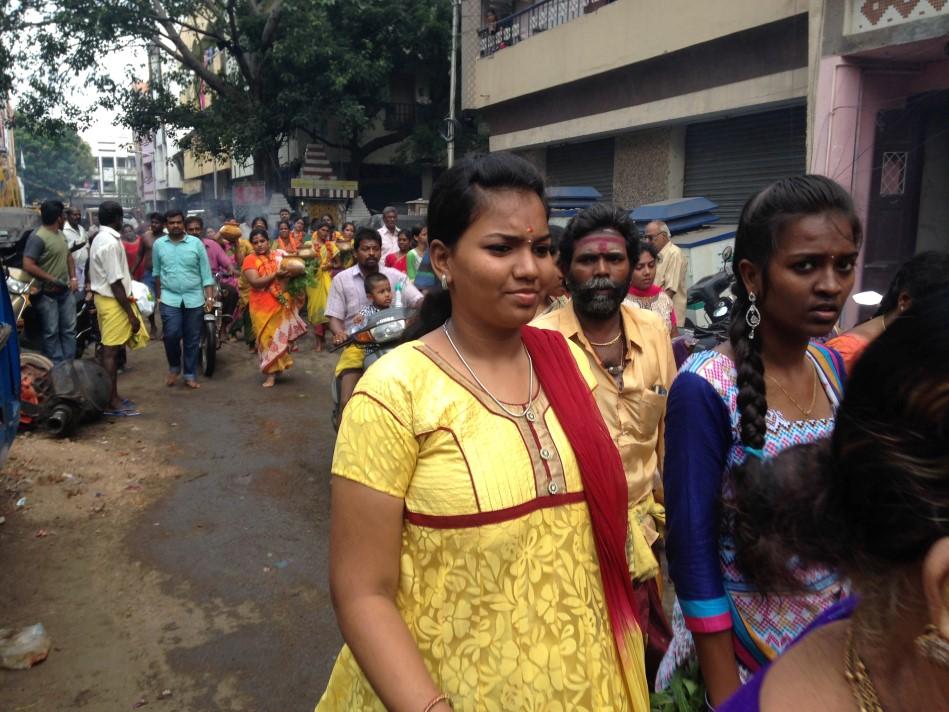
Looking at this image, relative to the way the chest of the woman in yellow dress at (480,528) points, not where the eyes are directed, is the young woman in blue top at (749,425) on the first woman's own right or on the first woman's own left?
on the first woman's own left

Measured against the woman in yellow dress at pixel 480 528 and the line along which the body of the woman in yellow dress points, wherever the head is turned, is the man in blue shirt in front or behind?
behind

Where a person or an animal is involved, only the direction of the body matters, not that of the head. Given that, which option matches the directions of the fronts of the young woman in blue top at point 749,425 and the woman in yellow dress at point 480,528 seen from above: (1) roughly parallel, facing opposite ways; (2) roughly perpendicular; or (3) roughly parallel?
roughly parallel

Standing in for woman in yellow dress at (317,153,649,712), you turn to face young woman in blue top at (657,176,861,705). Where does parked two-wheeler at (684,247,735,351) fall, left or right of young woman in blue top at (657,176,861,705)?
left

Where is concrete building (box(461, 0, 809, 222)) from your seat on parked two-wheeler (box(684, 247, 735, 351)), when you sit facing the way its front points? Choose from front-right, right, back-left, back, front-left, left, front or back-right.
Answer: back-right

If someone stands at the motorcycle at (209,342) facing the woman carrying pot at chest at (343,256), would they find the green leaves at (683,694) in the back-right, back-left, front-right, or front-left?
back-right

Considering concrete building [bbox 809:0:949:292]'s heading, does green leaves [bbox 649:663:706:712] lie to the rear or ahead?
ahead

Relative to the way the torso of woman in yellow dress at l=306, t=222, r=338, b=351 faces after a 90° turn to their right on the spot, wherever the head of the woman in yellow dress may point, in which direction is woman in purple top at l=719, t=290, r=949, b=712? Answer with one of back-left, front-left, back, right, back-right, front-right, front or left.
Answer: left

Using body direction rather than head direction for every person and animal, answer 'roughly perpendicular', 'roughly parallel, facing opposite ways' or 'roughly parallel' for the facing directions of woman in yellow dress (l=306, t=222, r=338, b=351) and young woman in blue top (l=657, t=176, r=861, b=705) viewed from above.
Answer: roughly parallel

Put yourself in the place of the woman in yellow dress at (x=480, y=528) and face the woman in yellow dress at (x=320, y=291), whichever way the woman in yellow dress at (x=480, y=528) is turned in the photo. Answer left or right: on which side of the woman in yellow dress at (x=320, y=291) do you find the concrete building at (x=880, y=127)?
right

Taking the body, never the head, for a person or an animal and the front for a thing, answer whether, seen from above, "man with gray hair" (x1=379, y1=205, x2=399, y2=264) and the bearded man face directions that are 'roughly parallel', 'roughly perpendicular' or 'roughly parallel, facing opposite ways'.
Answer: roughly parallel

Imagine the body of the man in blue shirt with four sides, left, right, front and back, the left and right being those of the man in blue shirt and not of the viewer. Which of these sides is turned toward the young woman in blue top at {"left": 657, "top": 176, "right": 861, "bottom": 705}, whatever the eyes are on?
front

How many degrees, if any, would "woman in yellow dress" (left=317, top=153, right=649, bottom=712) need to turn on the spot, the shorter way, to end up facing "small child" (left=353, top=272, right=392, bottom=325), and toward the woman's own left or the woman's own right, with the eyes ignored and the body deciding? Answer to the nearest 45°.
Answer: approximately 135° to the woman's own left

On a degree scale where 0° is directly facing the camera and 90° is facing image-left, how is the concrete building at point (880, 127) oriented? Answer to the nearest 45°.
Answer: approximately 45°

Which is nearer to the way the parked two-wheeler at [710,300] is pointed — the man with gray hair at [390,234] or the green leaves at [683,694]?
the green leaves

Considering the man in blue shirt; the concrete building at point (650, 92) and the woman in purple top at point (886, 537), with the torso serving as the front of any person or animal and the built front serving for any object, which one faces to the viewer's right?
the woman in purple top

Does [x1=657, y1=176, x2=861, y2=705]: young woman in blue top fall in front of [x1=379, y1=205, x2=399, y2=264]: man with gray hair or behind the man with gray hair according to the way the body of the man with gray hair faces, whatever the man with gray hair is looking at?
in front

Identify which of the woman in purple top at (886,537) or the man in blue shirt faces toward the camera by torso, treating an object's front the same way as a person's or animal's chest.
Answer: the man in blue shirt

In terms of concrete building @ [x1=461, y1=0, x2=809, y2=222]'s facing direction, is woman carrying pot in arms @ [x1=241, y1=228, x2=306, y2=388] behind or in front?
in front
